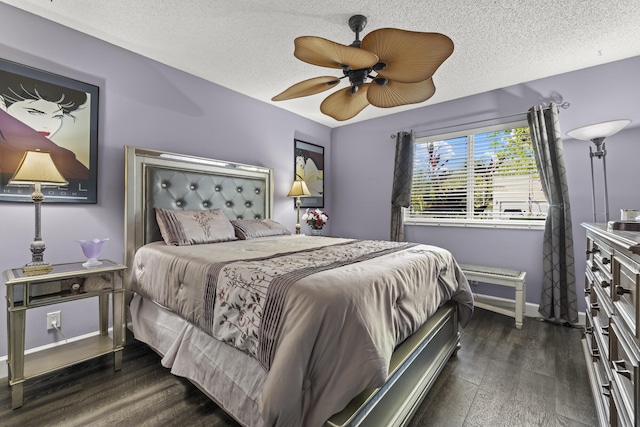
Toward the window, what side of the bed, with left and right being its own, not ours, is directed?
left

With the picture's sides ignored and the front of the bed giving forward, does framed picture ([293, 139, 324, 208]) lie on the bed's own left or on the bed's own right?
on the bed's own left

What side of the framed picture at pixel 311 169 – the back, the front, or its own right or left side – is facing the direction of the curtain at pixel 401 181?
front

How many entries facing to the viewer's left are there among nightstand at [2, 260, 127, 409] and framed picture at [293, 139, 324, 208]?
0

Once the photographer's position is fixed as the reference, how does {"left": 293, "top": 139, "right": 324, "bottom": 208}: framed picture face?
facing the viewer and to the right of the viewer

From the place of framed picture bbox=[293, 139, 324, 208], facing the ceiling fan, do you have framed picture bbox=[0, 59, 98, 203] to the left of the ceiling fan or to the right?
right

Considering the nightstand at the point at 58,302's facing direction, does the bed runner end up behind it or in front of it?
in front

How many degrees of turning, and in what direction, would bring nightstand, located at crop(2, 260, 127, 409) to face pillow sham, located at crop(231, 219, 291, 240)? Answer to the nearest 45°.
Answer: approximately 45° to its left

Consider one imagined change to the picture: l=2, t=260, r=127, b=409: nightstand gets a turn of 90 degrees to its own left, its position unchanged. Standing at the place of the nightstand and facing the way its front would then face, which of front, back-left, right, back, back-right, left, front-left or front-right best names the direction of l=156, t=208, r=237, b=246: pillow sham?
front-right

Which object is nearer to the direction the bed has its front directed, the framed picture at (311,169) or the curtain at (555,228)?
the curtain

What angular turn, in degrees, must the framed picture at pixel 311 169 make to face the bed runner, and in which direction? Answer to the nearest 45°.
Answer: approximately 45° to its right

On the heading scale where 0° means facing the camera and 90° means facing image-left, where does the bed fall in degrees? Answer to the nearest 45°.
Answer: approximately 315°

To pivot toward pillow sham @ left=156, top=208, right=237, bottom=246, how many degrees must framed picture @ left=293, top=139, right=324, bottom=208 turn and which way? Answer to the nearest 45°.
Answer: approximately 90° to its right
